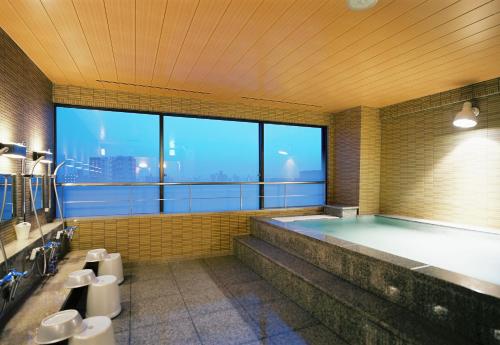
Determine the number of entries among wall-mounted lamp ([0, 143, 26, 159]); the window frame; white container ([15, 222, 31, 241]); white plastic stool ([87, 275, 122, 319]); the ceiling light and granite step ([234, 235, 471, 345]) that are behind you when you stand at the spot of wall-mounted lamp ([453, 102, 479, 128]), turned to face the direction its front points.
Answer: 0

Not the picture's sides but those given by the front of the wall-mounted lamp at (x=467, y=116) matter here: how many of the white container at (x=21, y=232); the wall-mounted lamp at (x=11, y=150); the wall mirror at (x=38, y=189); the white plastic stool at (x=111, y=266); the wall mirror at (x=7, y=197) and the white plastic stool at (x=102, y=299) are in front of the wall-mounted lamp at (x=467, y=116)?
6

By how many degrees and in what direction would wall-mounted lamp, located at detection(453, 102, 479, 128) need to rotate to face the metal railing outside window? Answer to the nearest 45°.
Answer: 0° — it already faces it

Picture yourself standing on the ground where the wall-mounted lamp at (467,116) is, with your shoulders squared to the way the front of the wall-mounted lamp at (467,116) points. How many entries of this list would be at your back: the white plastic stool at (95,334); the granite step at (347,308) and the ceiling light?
0

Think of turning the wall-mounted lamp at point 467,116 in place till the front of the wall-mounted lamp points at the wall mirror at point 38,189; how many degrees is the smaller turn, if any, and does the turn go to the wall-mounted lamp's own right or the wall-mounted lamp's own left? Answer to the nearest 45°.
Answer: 0° — it already faces it

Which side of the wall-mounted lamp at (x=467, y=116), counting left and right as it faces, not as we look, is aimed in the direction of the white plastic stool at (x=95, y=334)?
front

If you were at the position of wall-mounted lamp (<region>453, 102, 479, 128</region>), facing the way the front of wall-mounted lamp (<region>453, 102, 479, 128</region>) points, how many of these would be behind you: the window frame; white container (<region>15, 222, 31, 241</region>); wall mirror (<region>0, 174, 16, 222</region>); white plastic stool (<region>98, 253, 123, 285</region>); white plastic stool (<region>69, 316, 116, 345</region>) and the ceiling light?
0

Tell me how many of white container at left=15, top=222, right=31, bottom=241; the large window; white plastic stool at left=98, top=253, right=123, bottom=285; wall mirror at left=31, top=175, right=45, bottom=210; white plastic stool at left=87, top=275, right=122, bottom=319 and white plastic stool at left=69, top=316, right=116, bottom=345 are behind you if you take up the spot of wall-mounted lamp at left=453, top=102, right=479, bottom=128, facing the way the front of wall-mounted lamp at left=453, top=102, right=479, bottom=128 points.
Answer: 0

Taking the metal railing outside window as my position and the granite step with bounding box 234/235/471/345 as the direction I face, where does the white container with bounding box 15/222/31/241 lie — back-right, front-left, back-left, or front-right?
front-right

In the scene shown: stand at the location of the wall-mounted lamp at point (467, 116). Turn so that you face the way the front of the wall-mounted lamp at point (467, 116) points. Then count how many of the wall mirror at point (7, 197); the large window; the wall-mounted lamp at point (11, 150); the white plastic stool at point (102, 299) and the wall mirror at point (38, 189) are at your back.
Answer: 0

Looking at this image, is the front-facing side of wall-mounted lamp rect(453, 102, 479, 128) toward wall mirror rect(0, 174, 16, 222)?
yes

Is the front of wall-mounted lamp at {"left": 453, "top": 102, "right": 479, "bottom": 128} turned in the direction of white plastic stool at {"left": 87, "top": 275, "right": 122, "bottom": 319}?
yes

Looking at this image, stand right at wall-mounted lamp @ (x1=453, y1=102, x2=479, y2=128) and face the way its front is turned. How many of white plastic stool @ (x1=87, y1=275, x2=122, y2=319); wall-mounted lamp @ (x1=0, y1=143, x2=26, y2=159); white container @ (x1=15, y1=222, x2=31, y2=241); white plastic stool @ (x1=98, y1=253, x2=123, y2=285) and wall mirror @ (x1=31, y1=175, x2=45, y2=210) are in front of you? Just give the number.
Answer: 5

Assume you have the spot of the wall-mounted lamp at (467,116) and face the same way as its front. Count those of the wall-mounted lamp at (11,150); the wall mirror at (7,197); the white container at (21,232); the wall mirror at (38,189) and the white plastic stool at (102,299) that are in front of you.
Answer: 5

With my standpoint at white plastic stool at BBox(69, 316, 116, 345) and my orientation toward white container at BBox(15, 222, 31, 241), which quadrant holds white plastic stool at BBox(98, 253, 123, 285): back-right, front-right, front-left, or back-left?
front-right

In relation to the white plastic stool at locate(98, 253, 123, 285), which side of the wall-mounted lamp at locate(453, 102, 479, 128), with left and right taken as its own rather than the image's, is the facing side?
front

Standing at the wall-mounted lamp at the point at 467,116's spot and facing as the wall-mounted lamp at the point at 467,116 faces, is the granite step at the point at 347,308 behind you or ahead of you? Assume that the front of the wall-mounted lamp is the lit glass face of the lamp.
ahead

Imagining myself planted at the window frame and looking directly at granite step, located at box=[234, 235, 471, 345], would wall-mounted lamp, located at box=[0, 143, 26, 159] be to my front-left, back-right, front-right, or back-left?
front-right
